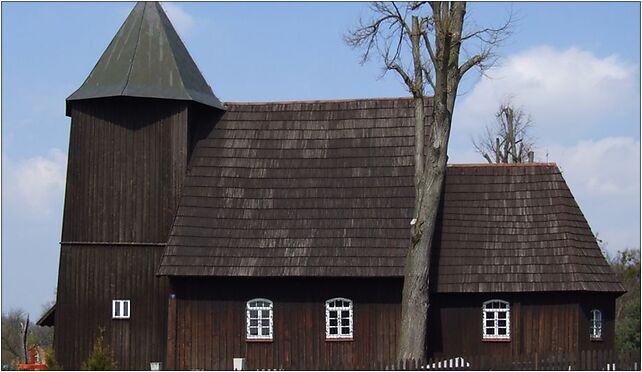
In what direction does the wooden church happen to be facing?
to the viewer's left

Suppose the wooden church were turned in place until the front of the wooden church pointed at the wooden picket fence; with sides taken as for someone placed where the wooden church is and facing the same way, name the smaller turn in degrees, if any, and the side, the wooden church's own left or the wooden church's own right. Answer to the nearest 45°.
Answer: approximately 135° to the wooden church's own left
